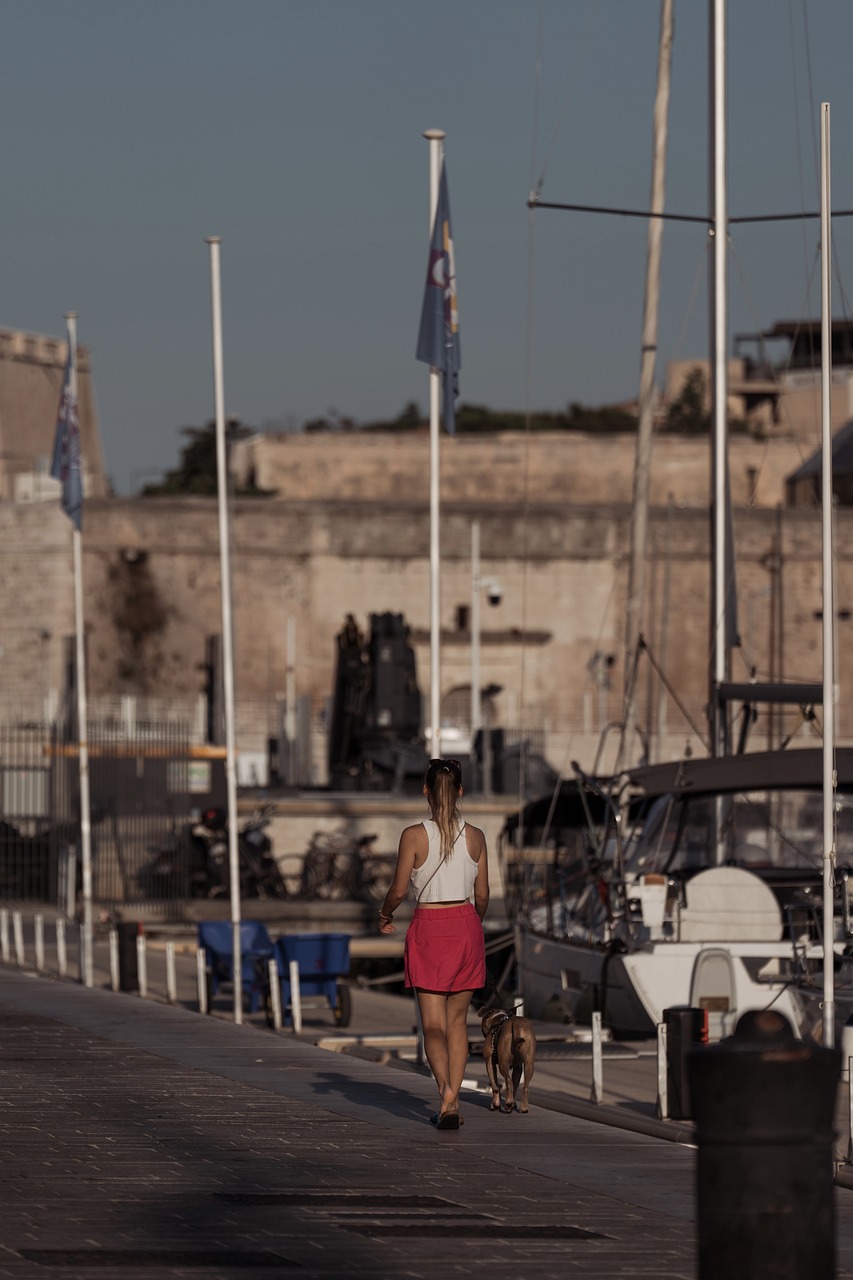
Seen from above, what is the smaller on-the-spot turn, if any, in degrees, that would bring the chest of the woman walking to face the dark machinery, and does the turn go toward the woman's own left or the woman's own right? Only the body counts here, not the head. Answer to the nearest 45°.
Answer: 0° — they already face it

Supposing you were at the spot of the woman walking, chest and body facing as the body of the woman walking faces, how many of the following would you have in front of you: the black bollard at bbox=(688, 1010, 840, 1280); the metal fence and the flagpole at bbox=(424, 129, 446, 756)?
2

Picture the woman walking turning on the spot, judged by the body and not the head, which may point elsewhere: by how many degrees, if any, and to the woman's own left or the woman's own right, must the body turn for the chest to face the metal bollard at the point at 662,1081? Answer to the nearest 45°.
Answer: approximately 45° to the woman's own right

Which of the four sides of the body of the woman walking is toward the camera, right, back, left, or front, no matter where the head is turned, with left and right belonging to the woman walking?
back

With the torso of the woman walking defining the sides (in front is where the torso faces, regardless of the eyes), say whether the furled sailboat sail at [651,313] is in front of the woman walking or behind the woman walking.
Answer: in front

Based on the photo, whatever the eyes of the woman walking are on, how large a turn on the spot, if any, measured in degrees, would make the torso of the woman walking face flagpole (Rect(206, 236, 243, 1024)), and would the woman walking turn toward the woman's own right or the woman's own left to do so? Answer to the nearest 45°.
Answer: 0° — they already face it

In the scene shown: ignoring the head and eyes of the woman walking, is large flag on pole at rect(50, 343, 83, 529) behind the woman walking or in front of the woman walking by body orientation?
in front

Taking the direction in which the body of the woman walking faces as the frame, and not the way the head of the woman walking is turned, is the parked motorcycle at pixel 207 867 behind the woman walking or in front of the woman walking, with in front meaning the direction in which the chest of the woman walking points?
in front

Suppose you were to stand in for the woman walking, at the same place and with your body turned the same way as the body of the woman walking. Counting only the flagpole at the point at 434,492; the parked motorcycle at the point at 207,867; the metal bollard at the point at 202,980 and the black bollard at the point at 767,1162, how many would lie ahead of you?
3

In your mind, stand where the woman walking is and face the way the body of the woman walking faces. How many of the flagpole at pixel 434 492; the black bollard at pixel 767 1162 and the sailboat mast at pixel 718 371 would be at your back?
1

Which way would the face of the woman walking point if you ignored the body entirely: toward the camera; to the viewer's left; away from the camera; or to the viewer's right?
away from the camera

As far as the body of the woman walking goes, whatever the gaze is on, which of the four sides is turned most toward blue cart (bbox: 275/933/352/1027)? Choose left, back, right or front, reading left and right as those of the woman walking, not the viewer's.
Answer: front
